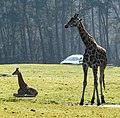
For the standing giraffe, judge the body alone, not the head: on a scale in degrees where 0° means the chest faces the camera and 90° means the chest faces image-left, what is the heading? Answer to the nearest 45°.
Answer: approximately 45°

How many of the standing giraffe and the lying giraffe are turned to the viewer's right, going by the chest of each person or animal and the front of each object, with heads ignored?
0

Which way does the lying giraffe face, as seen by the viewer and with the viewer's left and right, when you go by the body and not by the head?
facing to the left of the viewer

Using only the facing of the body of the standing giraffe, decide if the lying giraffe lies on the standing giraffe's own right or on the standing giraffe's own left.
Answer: on the standing giraffe's own right

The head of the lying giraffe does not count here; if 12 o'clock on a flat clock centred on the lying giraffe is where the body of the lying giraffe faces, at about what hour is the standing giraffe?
The standing giraffe is roughly at 7 o'clock from the lying giraffe.
